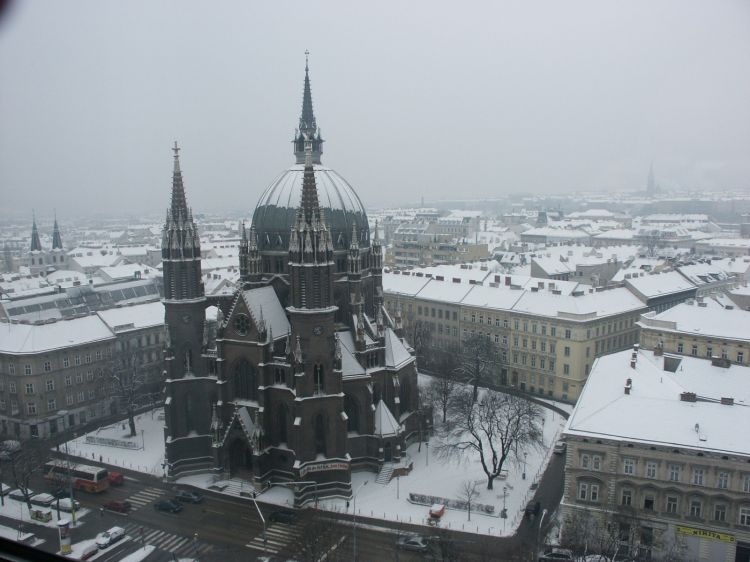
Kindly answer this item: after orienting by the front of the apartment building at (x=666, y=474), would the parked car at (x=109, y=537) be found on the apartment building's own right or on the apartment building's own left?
on the apartment building's own right

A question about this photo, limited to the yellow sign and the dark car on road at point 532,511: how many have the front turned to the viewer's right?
0

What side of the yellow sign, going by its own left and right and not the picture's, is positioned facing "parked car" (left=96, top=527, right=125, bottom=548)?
right

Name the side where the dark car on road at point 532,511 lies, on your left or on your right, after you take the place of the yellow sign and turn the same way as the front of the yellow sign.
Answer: on your right

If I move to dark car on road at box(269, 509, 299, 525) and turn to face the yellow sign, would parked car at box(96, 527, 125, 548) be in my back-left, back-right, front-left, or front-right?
back-right

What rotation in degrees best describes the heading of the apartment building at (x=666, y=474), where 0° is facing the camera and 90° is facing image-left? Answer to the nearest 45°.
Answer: approximately 0°

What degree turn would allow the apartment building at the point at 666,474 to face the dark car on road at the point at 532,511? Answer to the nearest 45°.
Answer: approximately 90° to its right

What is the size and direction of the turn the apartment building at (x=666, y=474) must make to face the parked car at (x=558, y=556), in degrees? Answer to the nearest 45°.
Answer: approximately 45° to its right

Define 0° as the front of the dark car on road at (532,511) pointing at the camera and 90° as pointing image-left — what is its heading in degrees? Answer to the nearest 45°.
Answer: approximately 45°

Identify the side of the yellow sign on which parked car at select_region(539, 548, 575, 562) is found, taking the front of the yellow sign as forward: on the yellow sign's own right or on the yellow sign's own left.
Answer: on the yellow sign's own right

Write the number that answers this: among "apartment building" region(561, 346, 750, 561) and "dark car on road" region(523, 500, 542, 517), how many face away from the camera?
0
